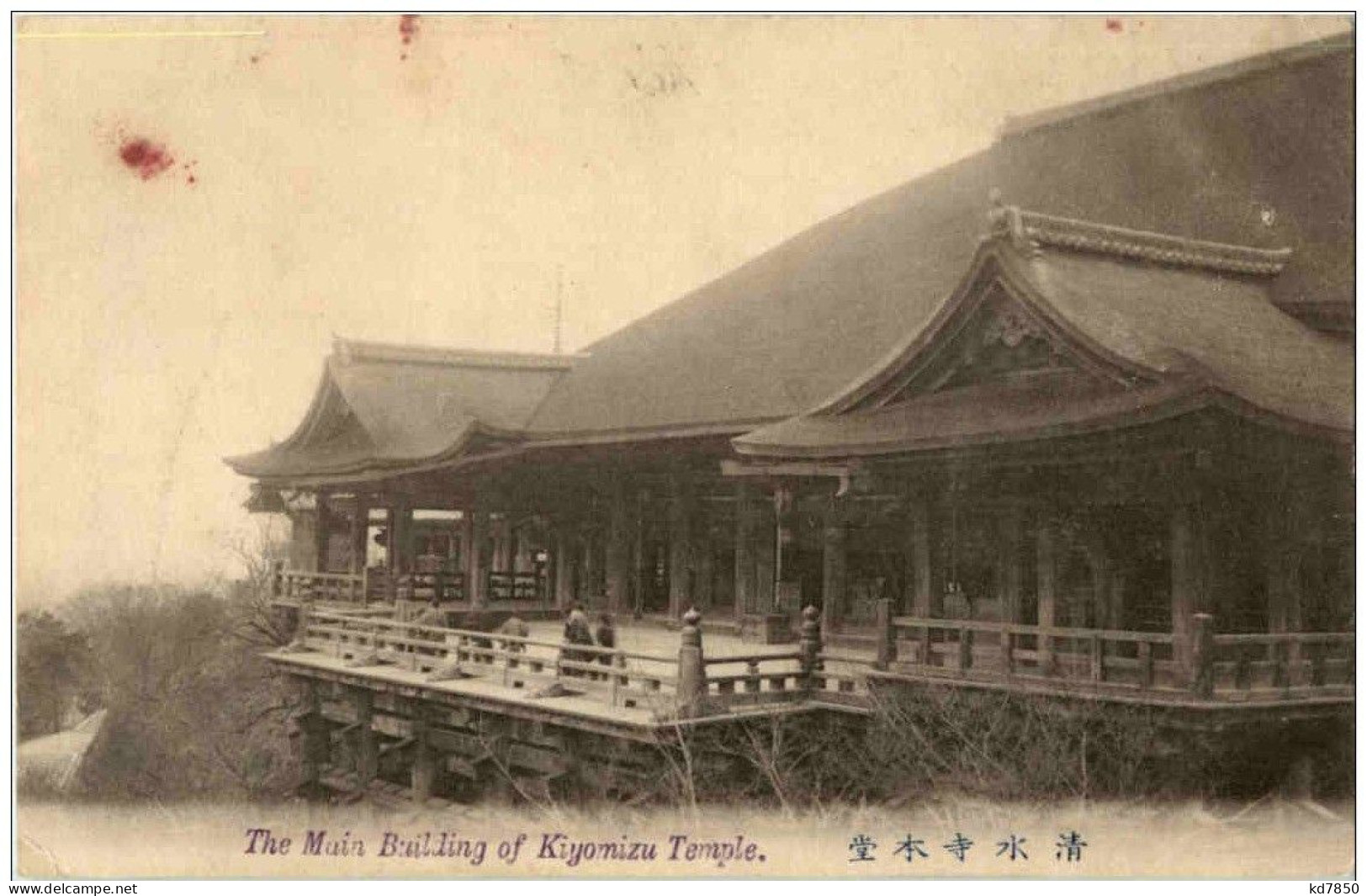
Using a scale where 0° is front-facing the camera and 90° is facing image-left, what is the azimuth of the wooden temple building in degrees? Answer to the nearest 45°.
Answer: approximately 45°
